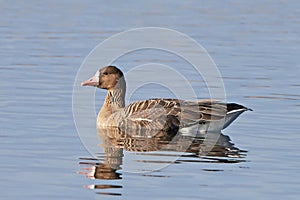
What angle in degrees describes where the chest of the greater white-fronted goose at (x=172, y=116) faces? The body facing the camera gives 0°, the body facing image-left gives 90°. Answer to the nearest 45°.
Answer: approximately 90°
